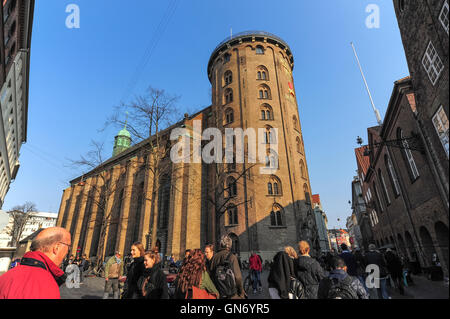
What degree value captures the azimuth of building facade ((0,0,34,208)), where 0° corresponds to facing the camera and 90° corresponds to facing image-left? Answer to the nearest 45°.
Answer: approximately 270°

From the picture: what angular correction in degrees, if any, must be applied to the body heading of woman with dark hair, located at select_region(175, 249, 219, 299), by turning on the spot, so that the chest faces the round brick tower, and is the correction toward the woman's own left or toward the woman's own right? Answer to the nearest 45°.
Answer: approximately 45° to the woman's own left

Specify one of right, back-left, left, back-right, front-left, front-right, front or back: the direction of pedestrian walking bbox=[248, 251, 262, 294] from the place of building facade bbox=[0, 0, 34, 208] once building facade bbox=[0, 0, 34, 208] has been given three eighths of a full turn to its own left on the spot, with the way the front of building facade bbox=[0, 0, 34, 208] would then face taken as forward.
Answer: back

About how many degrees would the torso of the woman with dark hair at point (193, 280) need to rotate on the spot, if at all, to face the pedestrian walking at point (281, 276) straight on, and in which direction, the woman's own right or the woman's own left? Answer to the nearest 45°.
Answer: approximately 90° to the woman's own right

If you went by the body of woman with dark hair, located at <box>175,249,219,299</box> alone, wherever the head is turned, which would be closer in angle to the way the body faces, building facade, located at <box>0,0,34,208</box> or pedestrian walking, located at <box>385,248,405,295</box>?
the pedestrian walking

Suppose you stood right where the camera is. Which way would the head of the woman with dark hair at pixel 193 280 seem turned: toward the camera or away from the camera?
away from the camera

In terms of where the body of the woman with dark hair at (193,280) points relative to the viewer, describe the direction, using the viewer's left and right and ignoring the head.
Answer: facing away from the viewer and to the right of the viewer

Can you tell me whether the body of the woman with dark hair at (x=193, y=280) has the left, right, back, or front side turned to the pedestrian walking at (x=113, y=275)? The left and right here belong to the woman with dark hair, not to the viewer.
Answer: left

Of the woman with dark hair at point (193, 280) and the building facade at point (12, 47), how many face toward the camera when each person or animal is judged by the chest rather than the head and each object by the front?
0

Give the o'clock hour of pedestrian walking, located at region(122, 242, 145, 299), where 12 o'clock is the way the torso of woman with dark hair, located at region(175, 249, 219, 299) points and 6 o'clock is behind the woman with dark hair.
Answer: The pedestrian walking is roughly at 8 o'clock from the woman with dark hair.

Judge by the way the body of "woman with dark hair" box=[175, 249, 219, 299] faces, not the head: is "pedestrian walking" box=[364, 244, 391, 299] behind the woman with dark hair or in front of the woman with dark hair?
in front

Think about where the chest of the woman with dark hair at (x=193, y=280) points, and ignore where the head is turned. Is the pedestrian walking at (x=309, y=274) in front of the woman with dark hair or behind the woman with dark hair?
in front
